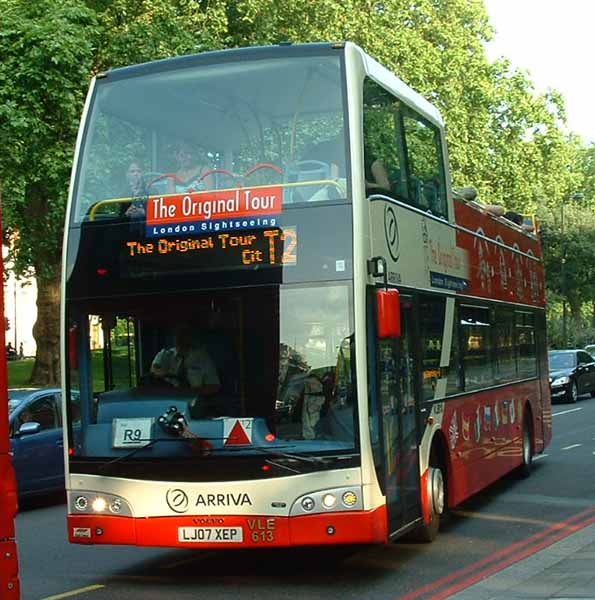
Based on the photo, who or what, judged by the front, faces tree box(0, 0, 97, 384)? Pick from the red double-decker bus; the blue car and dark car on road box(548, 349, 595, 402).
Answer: the dark car on road

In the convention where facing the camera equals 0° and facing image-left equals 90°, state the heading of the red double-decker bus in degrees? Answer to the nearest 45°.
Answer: approximately 45°

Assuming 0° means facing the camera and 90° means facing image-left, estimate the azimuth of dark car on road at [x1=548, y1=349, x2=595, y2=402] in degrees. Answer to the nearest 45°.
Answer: approximately 45°

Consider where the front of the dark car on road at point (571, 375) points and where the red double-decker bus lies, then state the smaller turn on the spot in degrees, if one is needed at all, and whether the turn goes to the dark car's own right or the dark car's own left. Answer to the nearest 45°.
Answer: approximately 45° to the dark car's own left

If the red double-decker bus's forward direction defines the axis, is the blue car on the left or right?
on its right
